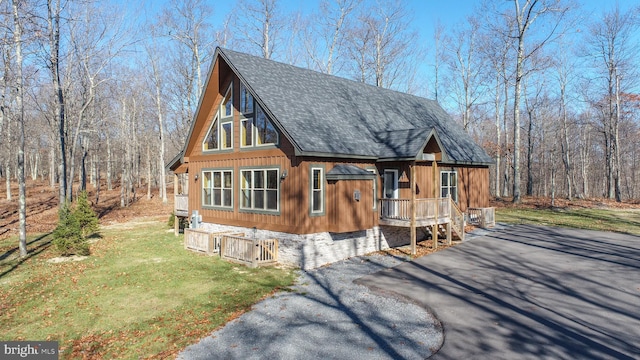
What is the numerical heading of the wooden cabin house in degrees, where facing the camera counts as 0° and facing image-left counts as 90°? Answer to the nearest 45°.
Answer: approximately 315°
